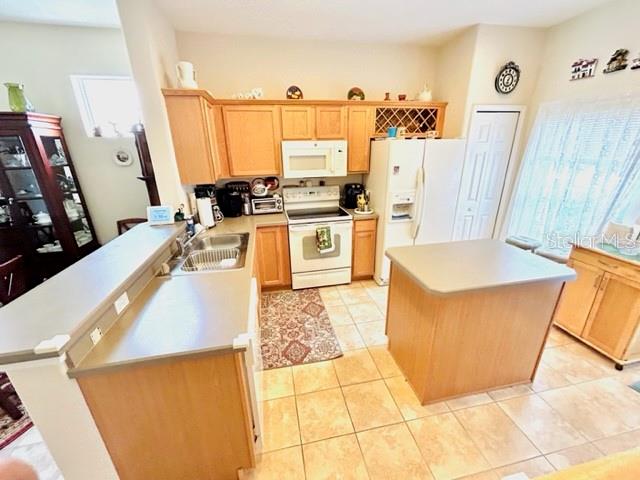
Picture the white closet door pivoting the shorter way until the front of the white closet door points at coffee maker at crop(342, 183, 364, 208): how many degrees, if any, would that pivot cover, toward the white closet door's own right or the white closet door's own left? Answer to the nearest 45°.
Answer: approximately 45° to the white closet door's own right

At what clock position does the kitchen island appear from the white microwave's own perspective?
The kitchen island is roughly at 11 o'clock from the white microwave.

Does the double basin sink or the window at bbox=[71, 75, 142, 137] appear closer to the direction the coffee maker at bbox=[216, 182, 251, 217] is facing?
the double basin sink

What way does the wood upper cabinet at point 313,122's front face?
toward the camera

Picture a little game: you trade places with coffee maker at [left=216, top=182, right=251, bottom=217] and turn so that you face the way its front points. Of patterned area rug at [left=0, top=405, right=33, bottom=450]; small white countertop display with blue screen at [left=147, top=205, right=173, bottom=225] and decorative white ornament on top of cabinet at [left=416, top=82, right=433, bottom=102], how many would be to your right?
2

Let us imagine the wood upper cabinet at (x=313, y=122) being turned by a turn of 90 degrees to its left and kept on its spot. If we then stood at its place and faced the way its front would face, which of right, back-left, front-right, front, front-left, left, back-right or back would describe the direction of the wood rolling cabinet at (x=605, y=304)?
front-right

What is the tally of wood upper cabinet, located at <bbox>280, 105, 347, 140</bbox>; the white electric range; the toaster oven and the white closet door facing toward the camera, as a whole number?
4

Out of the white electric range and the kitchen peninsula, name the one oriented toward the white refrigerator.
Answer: the kitchen peninsula

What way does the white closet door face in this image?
toward the camera

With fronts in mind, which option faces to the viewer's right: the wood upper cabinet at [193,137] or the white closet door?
the wood upper cabinet

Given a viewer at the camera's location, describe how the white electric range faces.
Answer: facing the viewer

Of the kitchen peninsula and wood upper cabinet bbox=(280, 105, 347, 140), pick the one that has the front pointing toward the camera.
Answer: the wood upper cabinet

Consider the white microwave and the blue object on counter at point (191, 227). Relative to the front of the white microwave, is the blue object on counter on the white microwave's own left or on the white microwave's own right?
on the white microwave's own right

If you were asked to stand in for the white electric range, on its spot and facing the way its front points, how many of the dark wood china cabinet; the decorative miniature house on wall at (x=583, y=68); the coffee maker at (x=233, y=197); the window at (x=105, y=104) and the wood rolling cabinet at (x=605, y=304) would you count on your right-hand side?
3

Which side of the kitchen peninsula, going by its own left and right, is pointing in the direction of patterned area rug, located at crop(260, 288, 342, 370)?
front

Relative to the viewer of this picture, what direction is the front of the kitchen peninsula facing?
facing to the right of the viewer
